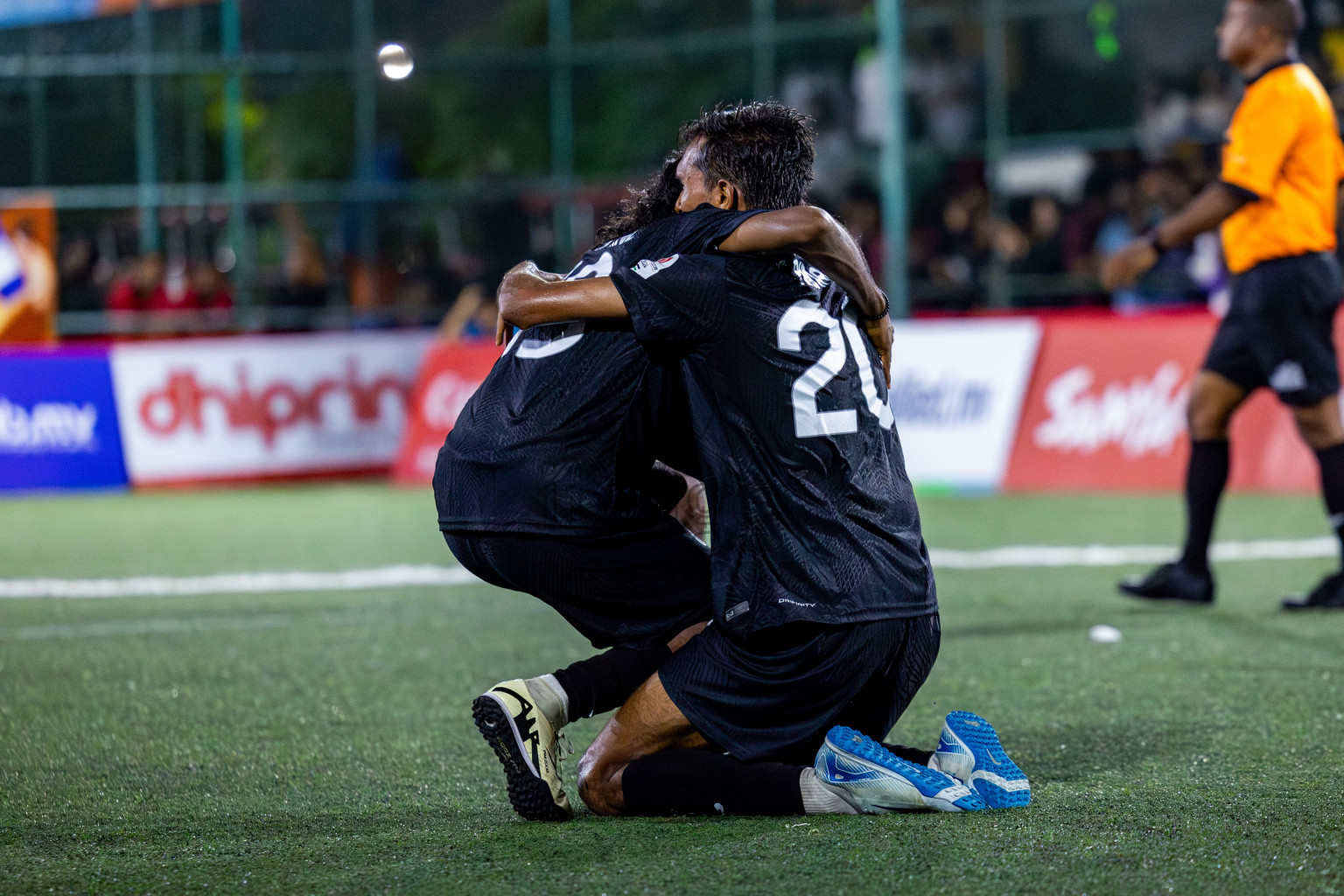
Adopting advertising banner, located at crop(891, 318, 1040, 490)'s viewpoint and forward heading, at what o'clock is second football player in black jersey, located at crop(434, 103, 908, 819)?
The second football player in black jersey is roughly at 12 o'clock from the advertising banner.

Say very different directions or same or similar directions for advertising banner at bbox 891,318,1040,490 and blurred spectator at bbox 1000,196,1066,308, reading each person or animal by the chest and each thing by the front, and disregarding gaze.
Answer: same or similar directions

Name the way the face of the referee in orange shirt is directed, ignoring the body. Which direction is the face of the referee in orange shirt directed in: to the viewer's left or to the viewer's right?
to the viewer's left

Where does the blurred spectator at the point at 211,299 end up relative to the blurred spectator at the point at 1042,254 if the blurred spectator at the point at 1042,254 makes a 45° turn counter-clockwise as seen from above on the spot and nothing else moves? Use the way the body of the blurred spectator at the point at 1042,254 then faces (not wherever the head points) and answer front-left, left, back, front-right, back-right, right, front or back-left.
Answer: back-right

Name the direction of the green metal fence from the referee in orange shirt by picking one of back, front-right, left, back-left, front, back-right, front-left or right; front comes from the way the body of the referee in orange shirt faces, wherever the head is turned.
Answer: front-right

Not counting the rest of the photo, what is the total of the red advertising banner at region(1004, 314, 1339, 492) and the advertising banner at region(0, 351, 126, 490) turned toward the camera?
2

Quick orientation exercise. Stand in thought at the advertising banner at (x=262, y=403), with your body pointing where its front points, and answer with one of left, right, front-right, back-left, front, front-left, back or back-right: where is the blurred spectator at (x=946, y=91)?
back-left

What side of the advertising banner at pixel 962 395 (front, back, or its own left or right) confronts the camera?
front

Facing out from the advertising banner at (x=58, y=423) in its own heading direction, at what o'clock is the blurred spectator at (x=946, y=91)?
The blurred spectator is roughly at 8 o'clock from the advertising banner.

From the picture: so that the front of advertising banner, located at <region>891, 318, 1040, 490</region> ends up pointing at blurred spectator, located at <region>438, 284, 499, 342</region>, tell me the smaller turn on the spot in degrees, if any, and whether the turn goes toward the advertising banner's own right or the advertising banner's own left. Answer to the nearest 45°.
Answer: approximately 135° to the advertising banner's own right

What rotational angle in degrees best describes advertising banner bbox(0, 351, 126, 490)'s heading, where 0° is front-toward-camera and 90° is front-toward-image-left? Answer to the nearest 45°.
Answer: approximately 0°

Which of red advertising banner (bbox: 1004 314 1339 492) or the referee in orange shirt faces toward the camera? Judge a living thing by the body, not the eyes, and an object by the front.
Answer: the red advertising banner

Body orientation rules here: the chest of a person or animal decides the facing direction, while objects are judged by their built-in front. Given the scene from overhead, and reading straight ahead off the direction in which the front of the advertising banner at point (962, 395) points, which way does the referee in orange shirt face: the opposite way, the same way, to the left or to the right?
to the right

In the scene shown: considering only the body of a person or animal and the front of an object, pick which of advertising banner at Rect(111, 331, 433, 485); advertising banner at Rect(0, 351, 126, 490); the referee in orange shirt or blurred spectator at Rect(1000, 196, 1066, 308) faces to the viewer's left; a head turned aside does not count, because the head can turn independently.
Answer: the referee in orange shirt

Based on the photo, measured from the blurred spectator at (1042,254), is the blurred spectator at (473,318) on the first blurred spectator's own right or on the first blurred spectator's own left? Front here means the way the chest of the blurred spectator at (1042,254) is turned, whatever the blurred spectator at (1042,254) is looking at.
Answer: on the first blurred spectator's own right

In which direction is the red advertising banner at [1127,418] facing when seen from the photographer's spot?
facing the viewer

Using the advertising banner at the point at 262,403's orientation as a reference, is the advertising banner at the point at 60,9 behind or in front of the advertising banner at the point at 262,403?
behind

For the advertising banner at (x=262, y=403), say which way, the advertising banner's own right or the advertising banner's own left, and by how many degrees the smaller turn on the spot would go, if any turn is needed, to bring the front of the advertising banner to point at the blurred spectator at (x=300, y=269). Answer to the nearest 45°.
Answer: approximately 180°

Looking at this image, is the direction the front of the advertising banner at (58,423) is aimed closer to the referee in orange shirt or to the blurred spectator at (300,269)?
the referee in orange shirt
